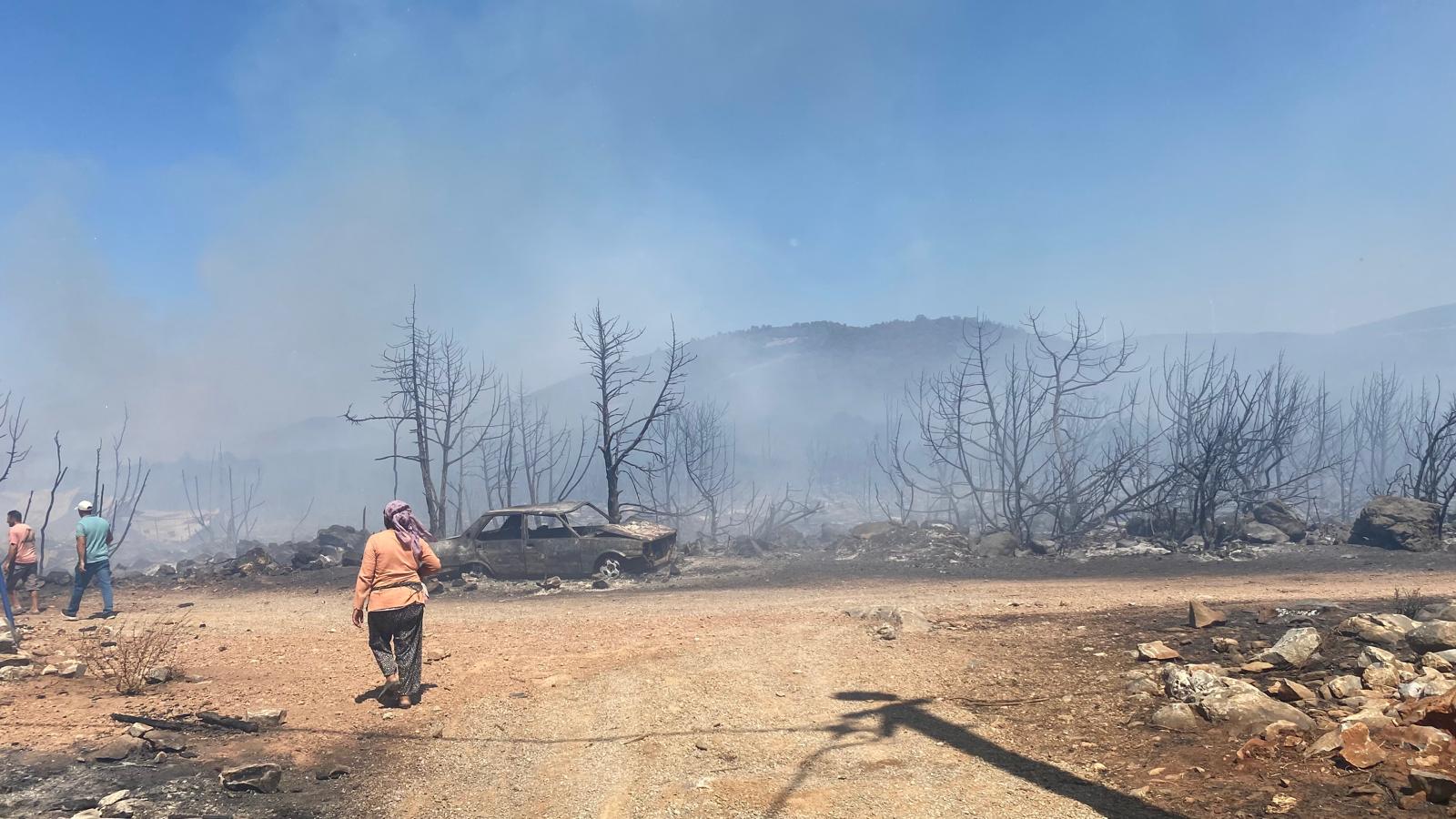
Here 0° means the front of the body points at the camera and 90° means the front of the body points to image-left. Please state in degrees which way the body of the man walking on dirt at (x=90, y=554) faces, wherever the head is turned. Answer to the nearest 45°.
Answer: approximately 135°

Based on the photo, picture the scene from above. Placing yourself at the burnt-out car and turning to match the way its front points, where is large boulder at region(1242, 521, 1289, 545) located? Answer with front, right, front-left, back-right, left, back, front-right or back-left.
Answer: front-left

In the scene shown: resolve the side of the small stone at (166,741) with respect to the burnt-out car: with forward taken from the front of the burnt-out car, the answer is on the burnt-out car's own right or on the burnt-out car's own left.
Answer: on the burnt-out car's own right

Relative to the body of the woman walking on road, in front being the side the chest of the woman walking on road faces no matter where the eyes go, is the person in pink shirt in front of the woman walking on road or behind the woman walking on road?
in front

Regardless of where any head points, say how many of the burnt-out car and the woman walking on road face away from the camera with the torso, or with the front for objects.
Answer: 1

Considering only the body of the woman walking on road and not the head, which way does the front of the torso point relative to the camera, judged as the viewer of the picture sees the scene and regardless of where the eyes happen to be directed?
away from the camera

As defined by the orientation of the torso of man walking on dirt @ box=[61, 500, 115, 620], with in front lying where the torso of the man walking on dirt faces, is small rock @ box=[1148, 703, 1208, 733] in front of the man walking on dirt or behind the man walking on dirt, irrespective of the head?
behind

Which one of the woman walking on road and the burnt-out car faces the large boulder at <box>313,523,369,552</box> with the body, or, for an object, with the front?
the woman walking on road

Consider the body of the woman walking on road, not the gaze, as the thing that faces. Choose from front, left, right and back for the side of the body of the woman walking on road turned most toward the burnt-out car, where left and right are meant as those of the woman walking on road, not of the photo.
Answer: front

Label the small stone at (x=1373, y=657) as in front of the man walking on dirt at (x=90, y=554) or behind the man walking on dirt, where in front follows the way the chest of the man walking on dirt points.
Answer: behind

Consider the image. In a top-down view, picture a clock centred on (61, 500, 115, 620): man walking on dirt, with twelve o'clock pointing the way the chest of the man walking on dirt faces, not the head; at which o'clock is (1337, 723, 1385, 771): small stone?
The small stone is roughly at 7 o'clock from the man walking on dirt.

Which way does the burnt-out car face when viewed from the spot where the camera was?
facing the viewer and to the right of the viewer

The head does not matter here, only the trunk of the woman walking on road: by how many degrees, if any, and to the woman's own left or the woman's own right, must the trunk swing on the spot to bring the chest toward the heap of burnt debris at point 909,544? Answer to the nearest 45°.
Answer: approximately 45° to the woman's own right
